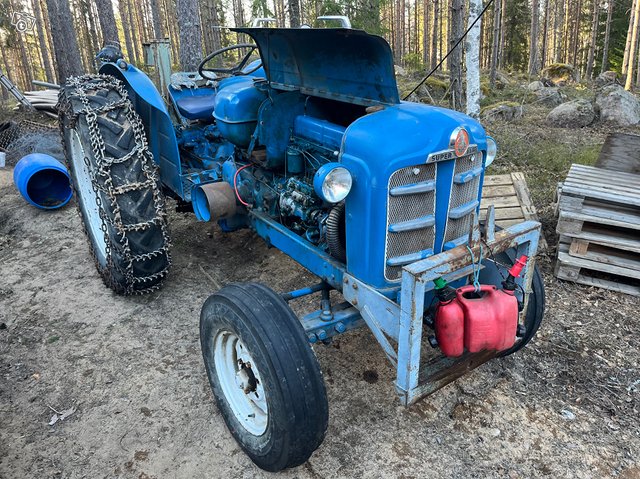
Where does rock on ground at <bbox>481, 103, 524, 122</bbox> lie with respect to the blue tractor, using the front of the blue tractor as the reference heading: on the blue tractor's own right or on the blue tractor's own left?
on the blue tractor's own left

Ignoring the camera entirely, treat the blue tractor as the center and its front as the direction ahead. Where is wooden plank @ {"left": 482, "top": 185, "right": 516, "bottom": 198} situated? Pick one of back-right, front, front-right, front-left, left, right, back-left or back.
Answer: left

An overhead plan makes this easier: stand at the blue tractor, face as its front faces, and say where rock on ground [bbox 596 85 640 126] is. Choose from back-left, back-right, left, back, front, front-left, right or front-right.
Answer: left

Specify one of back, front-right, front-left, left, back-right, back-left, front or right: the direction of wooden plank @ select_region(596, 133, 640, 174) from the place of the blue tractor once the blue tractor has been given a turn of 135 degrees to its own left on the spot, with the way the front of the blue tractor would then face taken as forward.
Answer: front-right

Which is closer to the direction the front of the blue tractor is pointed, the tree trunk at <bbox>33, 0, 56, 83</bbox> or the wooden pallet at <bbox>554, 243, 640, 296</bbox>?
the wooden pallet

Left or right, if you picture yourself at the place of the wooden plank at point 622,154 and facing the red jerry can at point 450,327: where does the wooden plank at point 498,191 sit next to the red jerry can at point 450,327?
right

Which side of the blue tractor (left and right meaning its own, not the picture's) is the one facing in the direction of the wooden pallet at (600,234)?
left

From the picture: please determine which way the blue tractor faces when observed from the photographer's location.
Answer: facing the viewer and to the right of the viewer

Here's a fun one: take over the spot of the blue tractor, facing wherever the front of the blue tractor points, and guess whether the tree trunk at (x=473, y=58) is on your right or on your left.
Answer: on your left

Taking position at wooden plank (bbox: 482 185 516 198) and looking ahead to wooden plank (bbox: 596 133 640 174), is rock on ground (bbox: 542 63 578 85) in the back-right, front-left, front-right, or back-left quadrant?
front-left

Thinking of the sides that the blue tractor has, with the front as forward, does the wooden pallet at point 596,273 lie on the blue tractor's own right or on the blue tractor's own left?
on the blue tractor's own left

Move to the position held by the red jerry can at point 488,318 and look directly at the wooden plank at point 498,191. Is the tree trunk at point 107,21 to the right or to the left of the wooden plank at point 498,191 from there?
left

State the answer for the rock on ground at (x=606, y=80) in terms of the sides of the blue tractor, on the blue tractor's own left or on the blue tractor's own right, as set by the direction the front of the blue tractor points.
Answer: on the blue tractor's own left

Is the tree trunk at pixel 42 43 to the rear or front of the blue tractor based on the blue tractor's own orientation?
to the rear

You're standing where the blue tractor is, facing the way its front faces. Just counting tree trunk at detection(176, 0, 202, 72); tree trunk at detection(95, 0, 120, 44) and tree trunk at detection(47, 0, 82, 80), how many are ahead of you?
0

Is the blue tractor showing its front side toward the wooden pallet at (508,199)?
no

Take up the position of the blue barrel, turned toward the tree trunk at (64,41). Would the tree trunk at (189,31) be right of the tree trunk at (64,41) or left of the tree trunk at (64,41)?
right

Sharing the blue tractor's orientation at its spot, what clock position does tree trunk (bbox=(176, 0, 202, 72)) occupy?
The tree trunk is roughly at 7 o'clock from the blue tractor.
